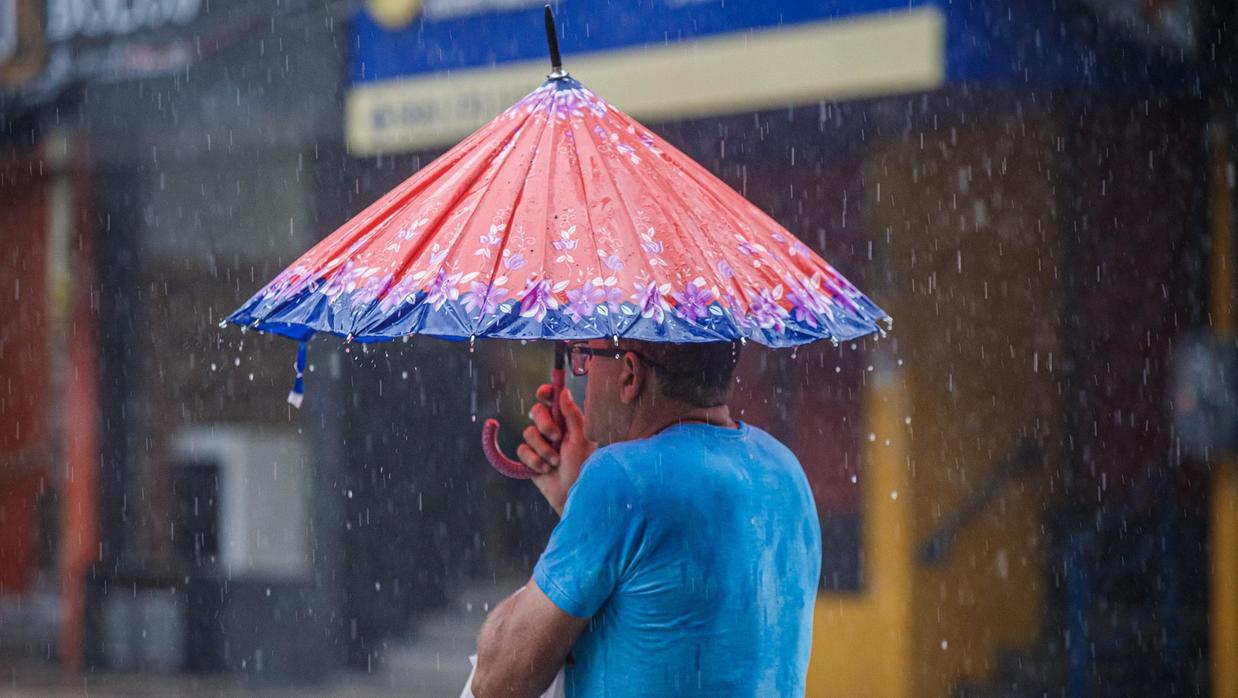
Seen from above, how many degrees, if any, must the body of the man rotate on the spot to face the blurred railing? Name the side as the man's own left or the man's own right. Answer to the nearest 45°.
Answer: approximately 45° to the man's own right

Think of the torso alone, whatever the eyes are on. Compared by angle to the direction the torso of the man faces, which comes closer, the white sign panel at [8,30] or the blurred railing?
the white sign panel

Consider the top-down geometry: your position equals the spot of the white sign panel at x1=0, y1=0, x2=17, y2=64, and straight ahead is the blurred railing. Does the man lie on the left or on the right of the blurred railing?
right

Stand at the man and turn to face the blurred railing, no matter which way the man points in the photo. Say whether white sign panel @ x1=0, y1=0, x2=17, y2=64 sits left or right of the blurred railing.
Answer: left

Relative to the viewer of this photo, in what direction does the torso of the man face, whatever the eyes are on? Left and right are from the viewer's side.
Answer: facing away from the viewer and to the left of the viewer

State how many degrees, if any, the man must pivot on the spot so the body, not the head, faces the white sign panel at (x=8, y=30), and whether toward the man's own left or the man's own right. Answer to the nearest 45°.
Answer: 0° — they already face it
